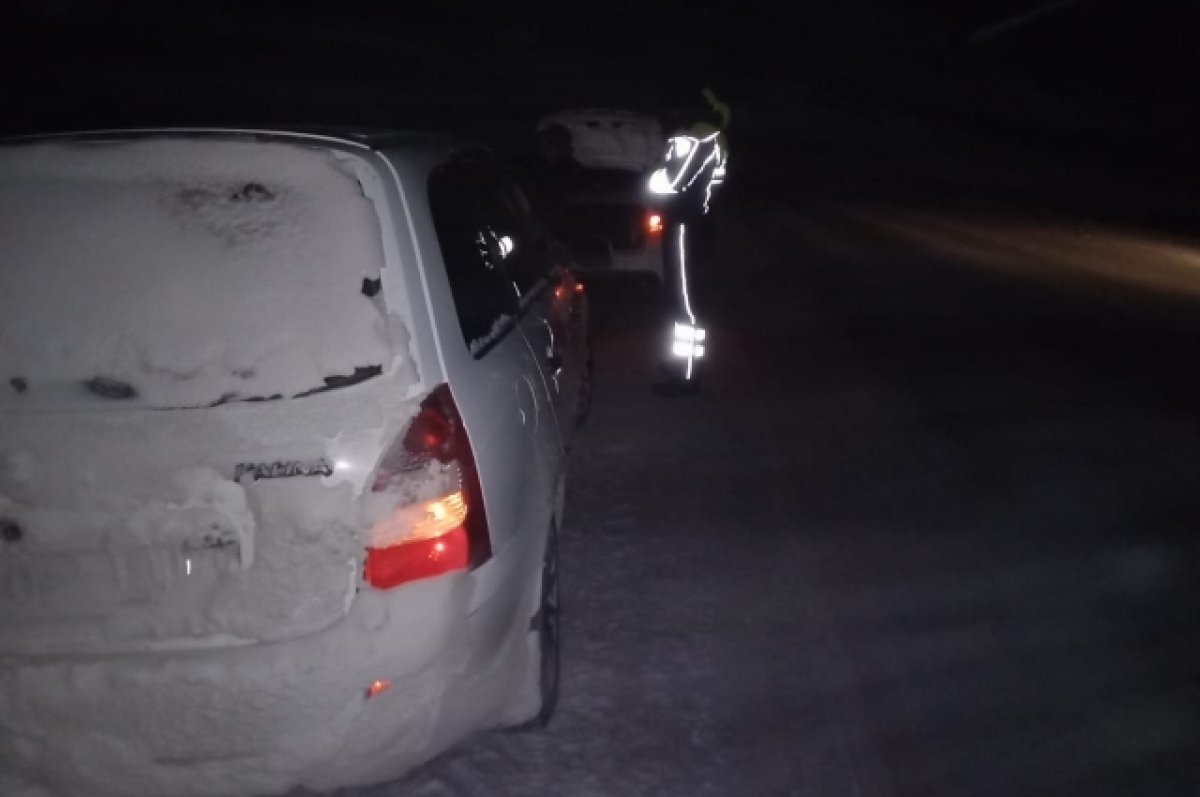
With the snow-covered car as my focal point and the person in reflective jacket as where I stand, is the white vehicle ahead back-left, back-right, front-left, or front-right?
back-right

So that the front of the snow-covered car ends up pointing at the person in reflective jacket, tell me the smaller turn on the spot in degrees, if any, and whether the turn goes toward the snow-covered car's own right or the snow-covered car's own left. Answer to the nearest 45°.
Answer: approximately 45° to the snow-covered car's own right

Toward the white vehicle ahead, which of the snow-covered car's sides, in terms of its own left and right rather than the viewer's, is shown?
front

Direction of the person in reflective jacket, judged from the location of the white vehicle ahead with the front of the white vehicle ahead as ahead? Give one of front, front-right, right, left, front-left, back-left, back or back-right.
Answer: back

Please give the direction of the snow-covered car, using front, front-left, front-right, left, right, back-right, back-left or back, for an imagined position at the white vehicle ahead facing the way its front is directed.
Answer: back

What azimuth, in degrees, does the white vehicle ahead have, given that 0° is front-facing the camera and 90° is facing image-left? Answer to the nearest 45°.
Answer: approximately 180°

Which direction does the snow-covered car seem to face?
away from the camera

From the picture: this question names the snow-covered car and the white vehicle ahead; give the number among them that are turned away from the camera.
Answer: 2

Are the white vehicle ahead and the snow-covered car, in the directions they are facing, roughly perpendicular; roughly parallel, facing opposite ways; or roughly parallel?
roughly parallel
